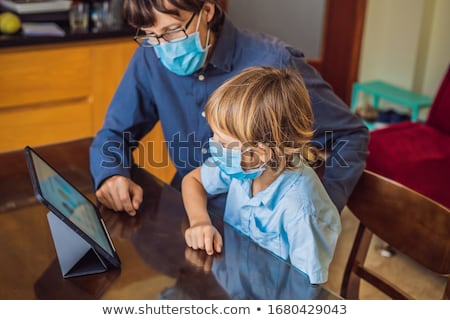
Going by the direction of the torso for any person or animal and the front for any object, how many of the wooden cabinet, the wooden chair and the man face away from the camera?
0

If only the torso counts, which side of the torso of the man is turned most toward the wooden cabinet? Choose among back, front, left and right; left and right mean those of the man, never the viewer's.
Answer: right

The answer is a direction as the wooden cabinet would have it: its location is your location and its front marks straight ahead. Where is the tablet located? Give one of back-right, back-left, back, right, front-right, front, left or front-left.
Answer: front-right

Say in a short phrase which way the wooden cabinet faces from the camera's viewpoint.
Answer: facing the viewer and to the right of the viewer

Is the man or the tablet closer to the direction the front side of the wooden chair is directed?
the tablet

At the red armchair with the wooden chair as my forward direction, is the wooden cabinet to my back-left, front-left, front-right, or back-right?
front-right

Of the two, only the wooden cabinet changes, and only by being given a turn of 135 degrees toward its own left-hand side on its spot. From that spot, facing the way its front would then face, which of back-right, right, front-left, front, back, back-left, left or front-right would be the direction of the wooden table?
back

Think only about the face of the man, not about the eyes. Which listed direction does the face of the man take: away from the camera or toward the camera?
toward the camera

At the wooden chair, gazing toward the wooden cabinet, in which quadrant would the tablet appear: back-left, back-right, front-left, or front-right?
front-left

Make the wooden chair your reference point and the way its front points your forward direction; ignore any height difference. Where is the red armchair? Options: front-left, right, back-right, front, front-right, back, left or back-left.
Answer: back-right

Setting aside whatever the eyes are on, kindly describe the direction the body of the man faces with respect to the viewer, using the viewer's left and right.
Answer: facing the viewer and to the left of the viewer

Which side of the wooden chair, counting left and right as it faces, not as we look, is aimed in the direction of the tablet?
front

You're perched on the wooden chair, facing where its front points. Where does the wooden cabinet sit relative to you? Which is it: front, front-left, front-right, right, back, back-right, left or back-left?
right

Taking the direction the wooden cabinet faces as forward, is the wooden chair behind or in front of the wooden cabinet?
in front

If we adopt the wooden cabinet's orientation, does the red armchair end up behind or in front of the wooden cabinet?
in front
